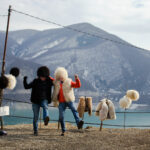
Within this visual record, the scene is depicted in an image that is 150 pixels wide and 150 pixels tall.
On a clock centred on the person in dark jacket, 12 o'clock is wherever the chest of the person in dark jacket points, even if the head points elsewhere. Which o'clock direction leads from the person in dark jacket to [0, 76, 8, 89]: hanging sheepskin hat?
The hanging sheepskin hat is roughly at 4 o'clock from the person in dark jacket.

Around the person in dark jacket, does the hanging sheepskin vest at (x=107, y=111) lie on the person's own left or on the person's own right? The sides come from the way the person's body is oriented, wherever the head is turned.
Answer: on the person's own left

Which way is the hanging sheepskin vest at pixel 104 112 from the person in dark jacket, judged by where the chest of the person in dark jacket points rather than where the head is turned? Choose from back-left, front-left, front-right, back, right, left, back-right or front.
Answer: back-left

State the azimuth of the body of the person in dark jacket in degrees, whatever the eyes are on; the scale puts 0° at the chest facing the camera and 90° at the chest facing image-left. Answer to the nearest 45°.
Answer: approximately 0°

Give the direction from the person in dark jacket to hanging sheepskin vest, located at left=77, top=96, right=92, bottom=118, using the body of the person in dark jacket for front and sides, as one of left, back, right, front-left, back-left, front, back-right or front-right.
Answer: back-left
